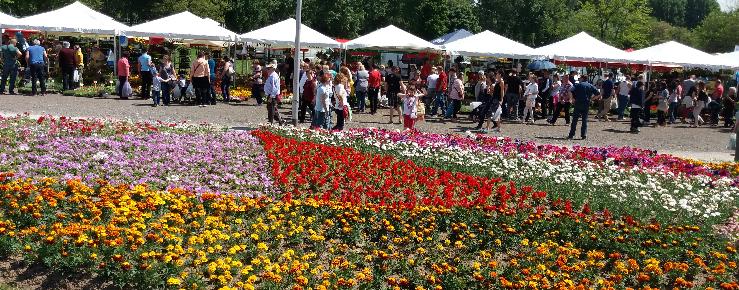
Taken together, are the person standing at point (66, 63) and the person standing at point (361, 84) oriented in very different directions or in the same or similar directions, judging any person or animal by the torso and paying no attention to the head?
same or similar directions

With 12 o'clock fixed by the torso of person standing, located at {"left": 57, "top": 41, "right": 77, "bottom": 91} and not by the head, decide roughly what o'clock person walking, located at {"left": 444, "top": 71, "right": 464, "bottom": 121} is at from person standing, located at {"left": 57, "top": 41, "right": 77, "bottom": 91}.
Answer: person walking, located at {"left": 444, "top": 71, "right": 464, "bottom": 121} is roughly at 4 o'clock from person standing, located at {"left": 57, "top": 41, "right": 77, "bottom": 91}.

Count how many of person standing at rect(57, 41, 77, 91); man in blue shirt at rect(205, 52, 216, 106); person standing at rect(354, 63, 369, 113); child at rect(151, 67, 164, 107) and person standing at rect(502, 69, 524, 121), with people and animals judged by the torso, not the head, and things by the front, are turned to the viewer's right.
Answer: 1

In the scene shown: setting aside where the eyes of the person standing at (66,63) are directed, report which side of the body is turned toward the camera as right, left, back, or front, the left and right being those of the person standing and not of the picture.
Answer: back
